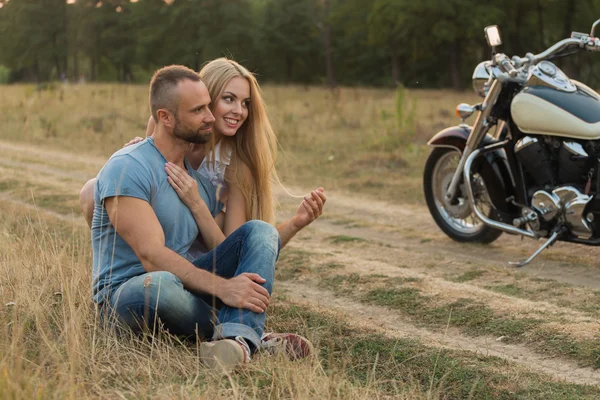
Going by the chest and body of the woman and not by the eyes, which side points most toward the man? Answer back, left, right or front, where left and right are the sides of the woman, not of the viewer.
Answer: front

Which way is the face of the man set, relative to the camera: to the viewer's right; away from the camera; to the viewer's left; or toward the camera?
to the viewer's right

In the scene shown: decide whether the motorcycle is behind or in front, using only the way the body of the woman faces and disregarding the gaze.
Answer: behind

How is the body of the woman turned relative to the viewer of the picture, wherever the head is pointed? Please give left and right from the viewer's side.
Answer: facing the viewer and to the left of the viewer

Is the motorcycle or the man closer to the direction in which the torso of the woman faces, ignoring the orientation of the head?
the man
